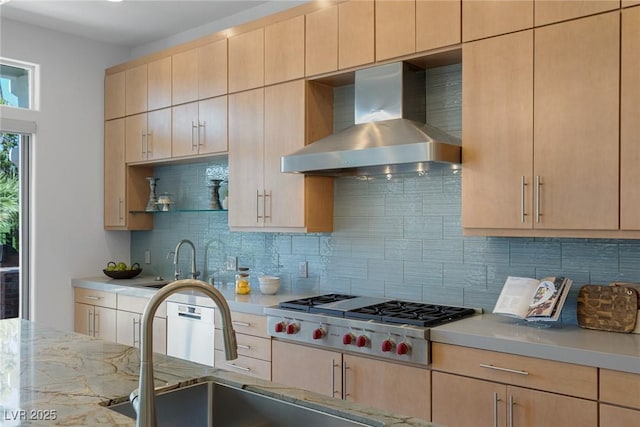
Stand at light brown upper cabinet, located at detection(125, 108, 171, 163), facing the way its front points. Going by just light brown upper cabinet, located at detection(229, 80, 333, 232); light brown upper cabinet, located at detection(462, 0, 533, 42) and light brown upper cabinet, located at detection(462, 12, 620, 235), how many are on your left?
3

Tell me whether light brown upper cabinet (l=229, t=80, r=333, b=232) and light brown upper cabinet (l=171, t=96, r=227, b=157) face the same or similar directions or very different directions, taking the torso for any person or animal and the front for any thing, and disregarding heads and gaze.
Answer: same or similar directions

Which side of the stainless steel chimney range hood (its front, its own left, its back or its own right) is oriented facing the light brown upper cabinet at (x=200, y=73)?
right

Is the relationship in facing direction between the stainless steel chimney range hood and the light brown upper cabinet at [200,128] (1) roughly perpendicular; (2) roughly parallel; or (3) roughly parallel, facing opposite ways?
roughly parallel

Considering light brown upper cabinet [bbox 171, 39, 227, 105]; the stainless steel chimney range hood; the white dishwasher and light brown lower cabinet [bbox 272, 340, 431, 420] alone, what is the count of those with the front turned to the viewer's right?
0

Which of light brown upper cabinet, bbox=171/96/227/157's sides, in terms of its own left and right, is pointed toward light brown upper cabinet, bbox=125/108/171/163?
right

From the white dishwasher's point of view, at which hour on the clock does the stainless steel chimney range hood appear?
The stainless steel chimney range hood is roughly at 9 o'clock from the white dishwasher.

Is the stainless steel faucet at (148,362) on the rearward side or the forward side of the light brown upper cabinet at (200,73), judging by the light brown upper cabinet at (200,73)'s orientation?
on the forward side

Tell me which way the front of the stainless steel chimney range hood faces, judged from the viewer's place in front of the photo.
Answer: facing the viewer and to the left of the viewer

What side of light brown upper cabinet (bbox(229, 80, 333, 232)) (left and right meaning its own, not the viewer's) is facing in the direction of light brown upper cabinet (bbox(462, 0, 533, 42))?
left

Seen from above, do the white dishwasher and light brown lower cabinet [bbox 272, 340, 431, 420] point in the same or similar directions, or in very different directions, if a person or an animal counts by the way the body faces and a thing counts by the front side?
same or similar directions

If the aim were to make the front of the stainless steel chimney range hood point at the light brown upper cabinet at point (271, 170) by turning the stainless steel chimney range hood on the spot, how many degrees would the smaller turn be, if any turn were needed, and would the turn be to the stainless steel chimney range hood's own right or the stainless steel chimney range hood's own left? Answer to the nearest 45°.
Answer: approximately 90° to the stainless steel chimney range hood's own right

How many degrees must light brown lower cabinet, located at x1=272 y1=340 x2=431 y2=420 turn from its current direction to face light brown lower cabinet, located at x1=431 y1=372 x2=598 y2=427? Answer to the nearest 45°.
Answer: approximately 90° to its left

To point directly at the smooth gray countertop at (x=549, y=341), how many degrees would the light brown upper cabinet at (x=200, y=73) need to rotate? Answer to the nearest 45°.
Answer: approximately 90° to its left

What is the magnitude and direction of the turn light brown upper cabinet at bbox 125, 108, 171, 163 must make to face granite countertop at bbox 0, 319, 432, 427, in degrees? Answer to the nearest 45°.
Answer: approximately 45° to its left
